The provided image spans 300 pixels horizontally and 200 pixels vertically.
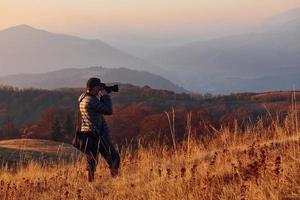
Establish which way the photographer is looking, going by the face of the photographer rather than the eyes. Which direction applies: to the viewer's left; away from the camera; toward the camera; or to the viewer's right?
to the viewer's right

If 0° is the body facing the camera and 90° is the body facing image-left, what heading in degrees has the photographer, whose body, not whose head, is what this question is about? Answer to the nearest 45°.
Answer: approximately 270°
